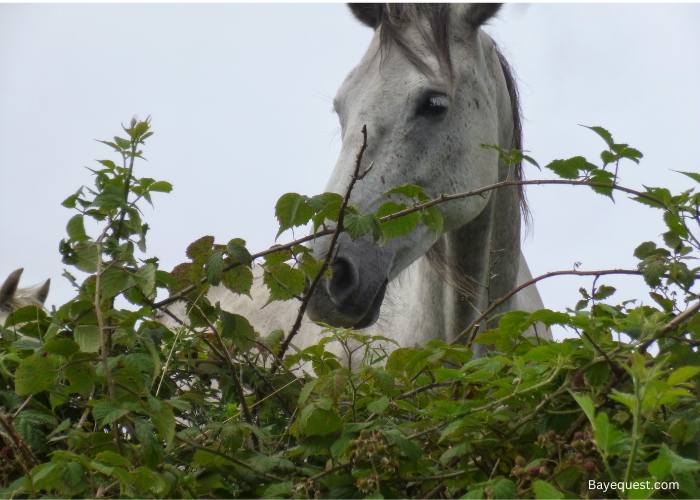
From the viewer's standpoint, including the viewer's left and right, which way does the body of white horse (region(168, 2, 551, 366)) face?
facing the viewer and to the left of the viewer
